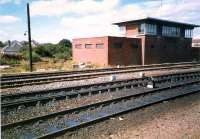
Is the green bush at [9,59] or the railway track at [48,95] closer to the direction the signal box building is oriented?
the railway track

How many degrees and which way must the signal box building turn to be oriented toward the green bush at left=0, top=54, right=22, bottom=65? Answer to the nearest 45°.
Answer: approximately 135° to its right

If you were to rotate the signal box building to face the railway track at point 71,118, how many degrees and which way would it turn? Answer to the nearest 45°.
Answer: approximately 45° to its right

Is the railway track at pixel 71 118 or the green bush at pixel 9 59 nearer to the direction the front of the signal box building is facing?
the railway track

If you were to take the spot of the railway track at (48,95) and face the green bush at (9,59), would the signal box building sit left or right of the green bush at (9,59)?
right

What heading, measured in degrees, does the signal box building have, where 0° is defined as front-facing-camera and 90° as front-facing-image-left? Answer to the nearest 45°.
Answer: approximately 315°
